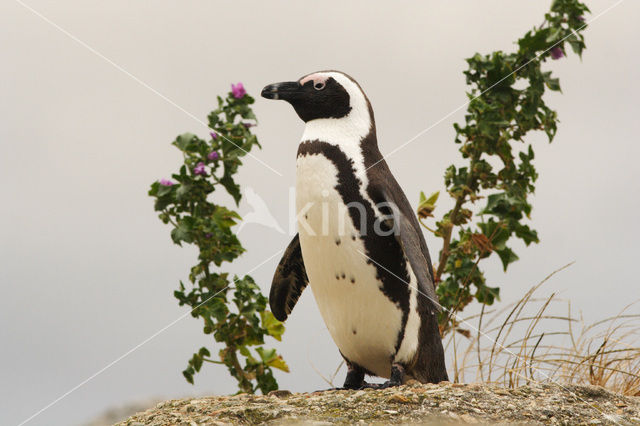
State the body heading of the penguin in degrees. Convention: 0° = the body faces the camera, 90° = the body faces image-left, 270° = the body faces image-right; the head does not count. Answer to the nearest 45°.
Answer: approximately 45°

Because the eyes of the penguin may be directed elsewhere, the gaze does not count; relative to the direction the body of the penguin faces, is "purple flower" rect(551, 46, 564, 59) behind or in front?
behind
